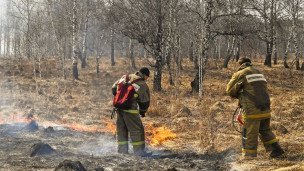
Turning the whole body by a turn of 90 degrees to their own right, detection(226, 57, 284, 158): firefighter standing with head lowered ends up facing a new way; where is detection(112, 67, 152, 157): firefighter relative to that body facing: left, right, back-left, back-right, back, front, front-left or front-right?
back-left

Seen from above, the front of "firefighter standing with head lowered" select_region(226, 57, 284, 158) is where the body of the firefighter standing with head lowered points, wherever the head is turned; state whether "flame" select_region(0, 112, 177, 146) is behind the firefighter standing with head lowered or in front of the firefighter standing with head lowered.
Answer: in front

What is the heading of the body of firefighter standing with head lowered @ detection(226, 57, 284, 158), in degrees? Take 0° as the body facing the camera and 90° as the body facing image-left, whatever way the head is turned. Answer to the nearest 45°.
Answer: approximately 135°
